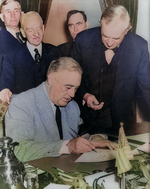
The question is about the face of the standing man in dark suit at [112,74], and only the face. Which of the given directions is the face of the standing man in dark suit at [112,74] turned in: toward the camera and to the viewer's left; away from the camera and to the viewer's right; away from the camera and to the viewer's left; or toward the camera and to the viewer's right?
toward the camera and to the viewer's left

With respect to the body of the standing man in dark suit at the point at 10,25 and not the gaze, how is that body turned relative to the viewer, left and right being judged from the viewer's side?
facing the viewer and to the right of the viewer

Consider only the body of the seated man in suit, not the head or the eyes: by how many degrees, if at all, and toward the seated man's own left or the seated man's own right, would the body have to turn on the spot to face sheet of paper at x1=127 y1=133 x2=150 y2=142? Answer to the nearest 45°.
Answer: approximately 45° to the seated man's own left

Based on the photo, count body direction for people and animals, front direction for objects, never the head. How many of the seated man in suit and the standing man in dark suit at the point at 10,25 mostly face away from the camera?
0

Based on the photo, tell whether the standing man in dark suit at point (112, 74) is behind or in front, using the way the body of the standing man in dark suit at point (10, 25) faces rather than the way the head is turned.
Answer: in front
